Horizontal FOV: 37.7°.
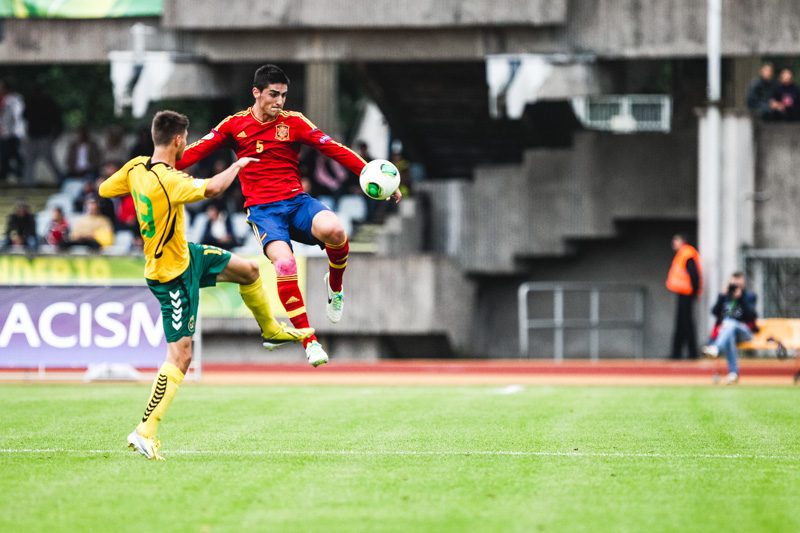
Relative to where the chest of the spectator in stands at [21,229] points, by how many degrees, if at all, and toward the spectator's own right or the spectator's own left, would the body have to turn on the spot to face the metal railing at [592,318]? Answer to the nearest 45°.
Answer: approximately 90° to the spectator's own left

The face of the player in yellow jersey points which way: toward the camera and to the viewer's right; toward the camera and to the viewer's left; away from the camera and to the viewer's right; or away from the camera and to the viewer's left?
away from the camera and to the viewer's right

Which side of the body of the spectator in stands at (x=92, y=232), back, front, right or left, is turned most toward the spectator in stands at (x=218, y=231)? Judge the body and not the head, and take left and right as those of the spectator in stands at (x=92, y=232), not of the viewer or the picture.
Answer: left

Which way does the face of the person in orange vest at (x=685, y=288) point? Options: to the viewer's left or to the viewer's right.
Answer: to the viewer's left

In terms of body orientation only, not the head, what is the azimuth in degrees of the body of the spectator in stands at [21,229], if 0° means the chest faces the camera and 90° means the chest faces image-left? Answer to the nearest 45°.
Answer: approximately 0°

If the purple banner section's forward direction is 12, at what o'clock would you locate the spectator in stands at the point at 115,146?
The spectator in stands is roughly at 6 o'clock from the purple banner section.

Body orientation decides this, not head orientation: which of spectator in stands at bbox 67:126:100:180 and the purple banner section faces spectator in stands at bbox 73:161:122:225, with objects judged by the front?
spectator in stands at bbox 67:126:100:180

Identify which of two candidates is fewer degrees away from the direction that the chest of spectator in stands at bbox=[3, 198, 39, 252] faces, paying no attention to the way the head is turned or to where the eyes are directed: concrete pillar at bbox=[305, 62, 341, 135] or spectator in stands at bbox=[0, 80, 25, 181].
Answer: the concrete pillar

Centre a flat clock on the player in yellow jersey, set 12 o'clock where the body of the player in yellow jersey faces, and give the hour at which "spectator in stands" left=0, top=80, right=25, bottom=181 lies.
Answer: The spectator in stands is roughly at 10 o'clock from the player in yellow jersey.

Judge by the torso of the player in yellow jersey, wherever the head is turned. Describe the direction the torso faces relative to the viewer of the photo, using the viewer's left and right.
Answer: facing away from the viewer and to the right of the viewer

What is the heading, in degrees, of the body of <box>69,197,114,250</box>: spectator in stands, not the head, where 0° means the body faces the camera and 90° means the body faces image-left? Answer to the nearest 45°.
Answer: approximately 0°

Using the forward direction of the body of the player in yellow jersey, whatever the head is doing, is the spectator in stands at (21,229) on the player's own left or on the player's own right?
on the player's own left
